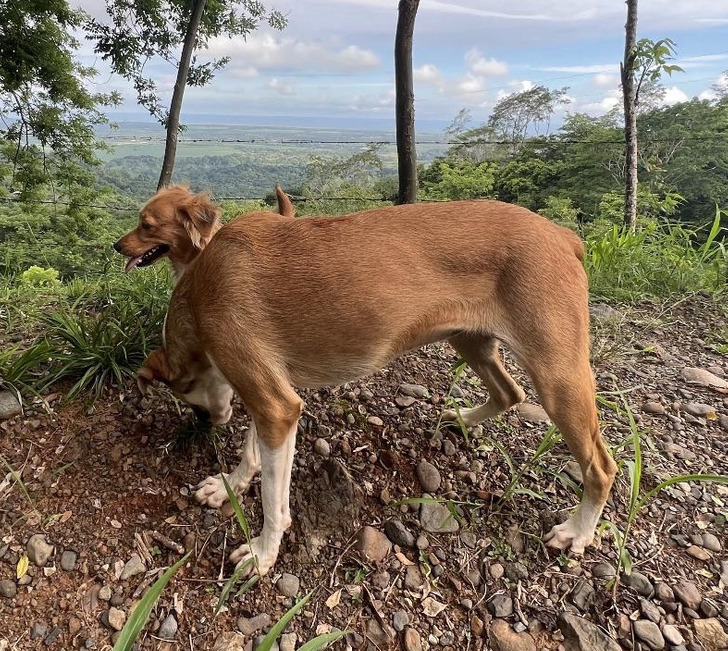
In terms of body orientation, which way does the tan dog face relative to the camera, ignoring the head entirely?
to the viewer's left

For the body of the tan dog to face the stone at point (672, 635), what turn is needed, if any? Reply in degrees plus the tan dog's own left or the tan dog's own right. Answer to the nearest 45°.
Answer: approximately 135° to the tan dog's own left

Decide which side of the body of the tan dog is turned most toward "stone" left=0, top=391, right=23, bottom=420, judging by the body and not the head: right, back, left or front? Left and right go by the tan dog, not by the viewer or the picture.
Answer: front

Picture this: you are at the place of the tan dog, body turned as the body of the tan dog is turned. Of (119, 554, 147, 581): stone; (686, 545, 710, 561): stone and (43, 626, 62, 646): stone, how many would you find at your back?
1

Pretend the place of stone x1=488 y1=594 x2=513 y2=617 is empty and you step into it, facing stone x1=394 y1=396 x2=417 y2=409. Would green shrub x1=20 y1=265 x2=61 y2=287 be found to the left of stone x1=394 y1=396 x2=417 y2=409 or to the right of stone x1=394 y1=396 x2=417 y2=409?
left

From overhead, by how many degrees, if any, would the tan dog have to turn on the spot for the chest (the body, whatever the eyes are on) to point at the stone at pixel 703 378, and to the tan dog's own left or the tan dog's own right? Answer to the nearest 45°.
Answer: approximately 135° to the tan dog's own right

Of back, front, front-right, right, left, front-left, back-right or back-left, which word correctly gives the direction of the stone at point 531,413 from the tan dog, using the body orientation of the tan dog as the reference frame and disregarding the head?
back-right

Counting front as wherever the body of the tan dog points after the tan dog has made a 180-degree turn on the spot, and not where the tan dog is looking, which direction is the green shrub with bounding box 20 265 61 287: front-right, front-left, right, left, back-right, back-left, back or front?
back-left

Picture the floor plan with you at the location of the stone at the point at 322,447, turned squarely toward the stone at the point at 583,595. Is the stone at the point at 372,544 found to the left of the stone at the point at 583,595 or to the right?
right

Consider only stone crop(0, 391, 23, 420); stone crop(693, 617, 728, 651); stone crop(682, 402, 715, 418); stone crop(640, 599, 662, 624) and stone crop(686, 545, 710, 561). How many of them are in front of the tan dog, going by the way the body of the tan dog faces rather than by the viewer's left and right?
1

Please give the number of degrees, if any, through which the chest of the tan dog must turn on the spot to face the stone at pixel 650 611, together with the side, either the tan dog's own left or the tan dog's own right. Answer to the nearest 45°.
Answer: approximately 135° to the tan dog's own left

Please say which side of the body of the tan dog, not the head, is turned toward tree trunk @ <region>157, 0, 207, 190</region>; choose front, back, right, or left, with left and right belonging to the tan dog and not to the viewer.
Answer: right

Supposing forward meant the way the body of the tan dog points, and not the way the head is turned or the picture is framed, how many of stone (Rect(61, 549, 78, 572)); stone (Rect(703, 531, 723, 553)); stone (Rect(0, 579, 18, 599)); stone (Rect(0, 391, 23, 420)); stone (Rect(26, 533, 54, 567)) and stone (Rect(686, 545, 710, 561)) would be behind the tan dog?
2

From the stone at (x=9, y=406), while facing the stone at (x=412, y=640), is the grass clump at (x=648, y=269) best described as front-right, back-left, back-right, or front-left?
front-left

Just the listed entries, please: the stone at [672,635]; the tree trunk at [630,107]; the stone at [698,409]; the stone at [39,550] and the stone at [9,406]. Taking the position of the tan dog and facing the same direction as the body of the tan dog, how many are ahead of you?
2

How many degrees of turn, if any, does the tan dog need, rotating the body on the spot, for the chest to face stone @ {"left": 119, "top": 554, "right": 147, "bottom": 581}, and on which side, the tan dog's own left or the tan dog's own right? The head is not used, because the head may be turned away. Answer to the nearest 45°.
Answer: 0° — it already faces it

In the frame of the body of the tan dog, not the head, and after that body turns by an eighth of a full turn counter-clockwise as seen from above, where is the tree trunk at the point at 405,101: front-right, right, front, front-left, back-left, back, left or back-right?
back-right
